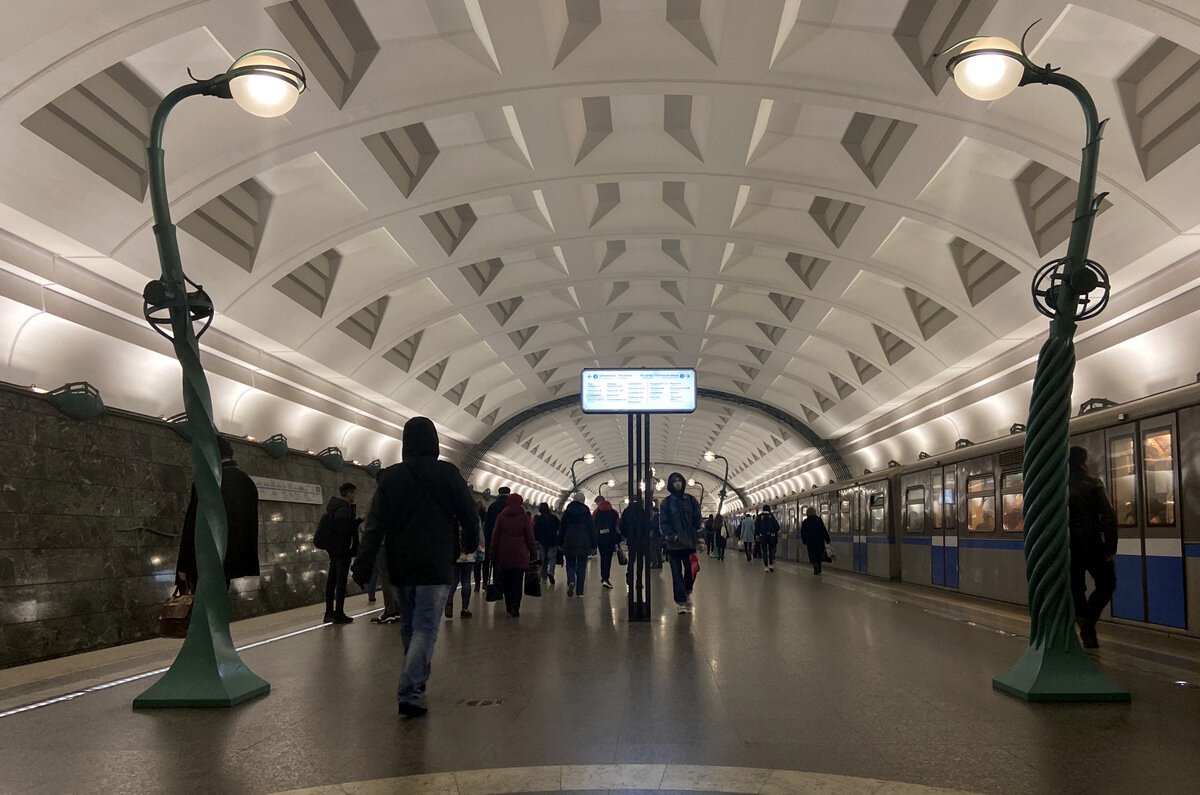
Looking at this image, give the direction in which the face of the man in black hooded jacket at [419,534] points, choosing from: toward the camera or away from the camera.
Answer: away from the camera

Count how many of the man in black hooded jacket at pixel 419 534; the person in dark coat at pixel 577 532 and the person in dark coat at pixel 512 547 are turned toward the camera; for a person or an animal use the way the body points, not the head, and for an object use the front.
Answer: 0

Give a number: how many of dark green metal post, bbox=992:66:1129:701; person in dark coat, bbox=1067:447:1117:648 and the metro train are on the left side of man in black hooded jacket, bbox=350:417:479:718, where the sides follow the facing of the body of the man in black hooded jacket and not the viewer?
0

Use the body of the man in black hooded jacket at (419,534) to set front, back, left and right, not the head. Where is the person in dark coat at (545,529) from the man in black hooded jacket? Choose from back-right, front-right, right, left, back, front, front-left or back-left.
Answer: front

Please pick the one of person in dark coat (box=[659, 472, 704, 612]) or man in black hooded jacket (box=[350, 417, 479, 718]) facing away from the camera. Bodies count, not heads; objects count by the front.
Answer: the man in black hooded jacket

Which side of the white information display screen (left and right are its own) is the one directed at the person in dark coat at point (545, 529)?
back

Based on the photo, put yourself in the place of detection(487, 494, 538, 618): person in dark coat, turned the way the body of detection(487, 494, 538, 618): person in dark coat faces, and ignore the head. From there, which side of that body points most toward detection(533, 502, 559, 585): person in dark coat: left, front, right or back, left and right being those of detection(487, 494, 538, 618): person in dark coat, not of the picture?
front

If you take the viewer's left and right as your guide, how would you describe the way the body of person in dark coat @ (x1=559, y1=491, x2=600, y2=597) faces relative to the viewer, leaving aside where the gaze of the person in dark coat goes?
facing away from the viewer

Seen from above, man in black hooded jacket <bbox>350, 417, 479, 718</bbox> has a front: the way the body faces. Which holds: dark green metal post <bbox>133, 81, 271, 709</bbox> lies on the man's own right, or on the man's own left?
on the man's own left

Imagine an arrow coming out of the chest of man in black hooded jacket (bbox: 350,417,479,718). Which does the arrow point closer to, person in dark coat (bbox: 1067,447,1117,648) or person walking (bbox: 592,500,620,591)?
the person walking

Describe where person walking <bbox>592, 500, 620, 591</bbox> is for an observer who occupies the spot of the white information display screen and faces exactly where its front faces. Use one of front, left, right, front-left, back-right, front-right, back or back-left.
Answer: back

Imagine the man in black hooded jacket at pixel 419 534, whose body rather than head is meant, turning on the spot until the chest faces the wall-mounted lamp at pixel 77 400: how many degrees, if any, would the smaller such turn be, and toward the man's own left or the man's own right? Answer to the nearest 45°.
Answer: approximately 45° to the man's own left

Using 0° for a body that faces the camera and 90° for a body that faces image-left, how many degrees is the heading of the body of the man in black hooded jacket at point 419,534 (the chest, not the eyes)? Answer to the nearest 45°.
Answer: approximately 180°

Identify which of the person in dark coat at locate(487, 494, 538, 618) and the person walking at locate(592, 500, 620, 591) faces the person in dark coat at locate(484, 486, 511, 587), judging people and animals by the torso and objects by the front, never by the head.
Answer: the person in dark coat at locate(487, 494, 538, 618)
